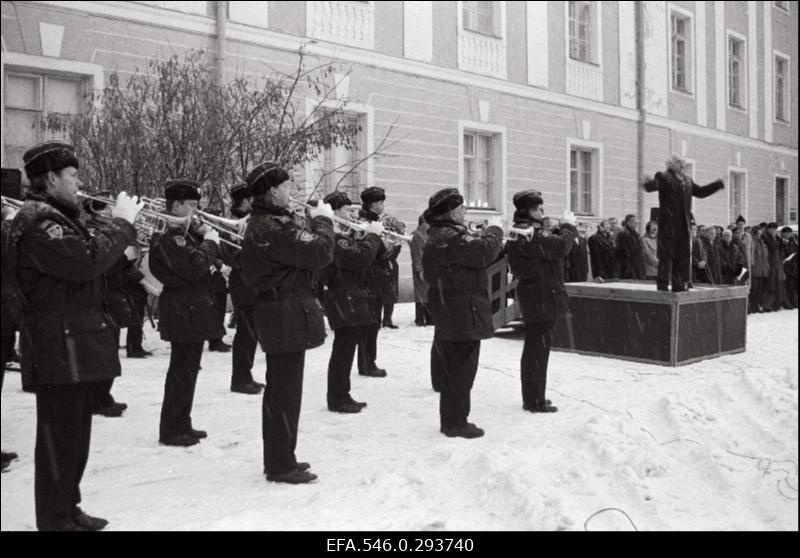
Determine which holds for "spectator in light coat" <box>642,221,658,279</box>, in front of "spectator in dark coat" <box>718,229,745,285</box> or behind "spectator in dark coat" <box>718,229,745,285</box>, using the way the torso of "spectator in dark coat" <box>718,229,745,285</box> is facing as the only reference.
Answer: in front

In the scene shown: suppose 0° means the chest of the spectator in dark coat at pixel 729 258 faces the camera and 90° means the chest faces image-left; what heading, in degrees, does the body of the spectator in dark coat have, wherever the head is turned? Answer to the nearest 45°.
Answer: approximately 45°

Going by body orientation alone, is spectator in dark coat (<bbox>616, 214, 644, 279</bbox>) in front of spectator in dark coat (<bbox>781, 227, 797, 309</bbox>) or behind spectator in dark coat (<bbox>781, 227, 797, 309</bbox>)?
in front

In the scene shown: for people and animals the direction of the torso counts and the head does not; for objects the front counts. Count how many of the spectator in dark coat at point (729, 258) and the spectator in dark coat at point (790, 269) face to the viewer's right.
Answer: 0

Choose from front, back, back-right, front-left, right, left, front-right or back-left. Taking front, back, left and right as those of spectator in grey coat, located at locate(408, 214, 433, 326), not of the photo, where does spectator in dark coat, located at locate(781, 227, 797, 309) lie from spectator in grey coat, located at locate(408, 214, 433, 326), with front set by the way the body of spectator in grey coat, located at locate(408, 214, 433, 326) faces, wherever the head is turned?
front-left

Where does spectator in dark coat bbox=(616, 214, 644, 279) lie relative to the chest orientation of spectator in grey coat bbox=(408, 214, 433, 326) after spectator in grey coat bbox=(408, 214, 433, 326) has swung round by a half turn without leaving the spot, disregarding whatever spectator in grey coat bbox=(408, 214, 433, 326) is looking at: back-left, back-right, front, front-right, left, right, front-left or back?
back-right
